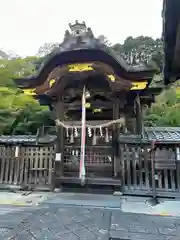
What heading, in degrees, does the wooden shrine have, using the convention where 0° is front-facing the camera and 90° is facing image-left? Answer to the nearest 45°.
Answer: approximately 0°
